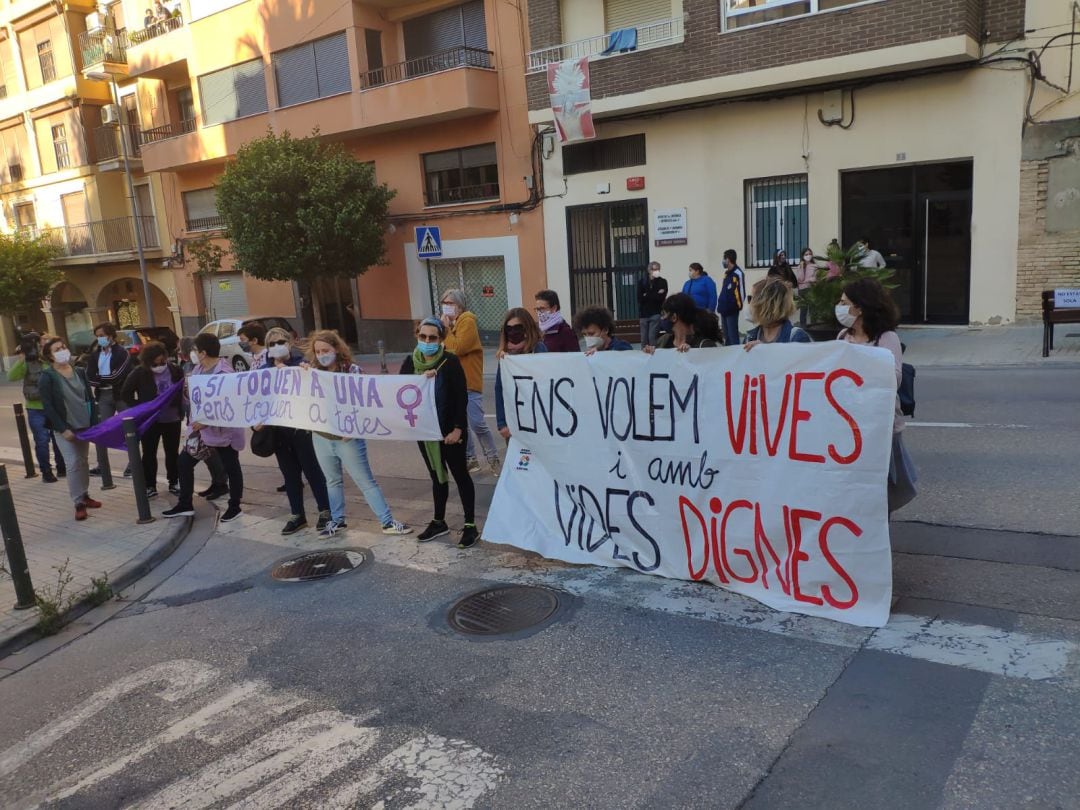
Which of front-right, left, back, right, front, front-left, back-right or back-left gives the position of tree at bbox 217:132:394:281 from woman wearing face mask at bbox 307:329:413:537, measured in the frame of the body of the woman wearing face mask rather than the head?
back

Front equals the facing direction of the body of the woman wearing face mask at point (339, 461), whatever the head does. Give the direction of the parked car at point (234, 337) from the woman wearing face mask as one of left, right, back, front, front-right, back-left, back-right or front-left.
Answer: back

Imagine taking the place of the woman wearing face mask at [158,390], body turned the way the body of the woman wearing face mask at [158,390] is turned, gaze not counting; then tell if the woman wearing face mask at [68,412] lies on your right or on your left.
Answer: on your right

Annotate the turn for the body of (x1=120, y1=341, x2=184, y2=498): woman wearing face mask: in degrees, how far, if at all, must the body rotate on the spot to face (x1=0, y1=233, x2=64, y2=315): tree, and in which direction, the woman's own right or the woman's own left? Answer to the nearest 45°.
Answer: approximately 180°

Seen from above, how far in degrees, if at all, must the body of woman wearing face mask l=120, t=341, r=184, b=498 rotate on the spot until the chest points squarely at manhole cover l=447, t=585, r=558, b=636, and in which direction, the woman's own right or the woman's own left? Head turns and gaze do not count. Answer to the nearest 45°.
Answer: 0° — they already face it

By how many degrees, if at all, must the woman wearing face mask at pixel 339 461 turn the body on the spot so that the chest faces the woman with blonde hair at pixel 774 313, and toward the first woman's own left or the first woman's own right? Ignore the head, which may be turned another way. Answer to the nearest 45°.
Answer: approximately 45° to the first woman's own left

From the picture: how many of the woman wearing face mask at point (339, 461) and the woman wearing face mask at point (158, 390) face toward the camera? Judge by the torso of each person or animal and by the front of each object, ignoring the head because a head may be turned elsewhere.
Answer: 2

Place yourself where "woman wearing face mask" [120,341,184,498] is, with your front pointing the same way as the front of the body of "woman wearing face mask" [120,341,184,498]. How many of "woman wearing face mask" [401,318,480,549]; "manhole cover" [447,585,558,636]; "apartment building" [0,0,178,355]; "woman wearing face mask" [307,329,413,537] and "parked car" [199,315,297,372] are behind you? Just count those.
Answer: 2

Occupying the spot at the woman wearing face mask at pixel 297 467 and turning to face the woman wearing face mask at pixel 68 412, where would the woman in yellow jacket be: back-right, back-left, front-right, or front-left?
back-right

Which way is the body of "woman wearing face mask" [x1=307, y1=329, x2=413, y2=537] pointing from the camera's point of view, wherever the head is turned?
toward the camera

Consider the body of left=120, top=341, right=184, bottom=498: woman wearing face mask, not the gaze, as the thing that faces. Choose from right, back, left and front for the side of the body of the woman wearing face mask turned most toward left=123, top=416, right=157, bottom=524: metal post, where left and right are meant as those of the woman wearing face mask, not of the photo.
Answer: front

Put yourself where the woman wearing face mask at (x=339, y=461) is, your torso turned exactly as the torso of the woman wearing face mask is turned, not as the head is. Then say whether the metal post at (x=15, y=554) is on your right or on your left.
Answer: on your right

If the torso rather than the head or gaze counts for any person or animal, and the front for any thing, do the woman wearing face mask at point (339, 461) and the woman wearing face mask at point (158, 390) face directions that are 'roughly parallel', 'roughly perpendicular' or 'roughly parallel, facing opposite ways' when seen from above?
roughly parallel

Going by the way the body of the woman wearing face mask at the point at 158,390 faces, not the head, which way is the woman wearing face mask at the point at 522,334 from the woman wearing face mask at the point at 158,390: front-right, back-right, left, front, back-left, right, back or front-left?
front-left

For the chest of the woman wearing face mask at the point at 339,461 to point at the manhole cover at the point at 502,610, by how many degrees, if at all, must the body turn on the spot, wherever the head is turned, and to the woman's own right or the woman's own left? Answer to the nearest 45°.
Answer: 0° — they already face it

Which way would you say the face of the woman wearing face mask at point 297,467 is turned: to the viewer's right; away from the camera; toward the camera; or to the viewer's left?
toward the camera

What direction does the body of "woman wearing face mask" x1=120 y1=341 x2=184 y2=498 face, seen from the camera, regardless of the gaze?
toward the camera

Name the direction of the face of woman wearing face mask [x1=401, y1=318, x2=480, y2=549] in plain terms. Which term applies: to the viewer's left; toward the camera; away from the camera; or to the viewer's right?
toward the camera

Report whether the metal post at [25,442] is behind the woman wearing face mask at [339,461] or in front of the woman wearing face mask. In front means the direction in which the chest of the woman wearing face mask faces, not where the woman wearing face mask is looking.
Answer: behind

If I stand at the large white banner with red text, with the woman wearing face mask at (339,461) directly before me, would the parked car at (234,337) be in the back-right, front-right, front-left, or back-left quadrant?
front-right
